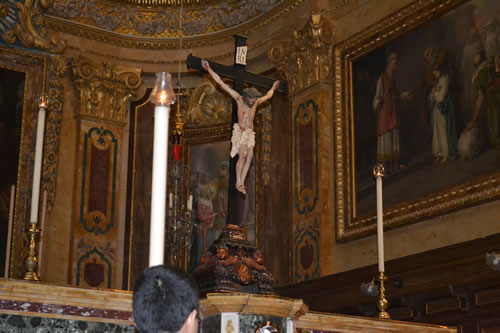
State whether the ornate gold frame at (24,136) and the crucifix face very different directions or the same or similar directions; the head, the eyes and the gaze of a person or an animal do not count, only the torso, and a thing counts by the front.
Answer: same or similar directions

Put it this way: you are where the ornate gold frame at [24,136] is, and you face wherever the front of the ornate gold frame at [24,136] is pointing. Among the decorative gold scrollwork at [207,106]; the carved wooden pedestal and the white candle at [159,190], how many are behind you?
0

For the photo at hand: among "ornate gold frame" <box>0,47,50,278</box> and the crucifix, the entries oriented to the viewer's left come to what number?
0

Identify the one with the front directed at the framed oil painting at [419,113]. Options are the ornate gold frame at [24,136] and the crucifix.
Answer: the ornate gold frame

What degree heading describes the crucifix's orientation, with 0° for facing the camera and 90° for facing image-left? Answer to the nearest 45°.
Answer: approximately 315°

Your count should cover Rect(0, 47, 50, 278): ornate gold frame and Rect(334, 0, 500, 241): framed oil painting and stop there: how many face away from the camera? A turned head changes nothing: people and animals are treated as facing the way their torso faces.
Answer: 0

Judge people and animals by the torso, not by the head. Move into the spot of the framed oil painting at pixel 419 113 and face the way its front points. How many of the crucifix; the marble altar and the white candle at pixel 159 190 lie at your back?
0

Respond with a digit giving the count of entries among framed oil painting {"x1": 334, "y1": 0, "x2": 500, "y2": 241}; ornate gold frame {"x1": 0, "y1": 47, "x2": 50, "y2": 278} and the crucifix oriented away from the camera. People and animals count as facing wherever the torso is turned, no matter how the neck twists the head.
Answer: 0

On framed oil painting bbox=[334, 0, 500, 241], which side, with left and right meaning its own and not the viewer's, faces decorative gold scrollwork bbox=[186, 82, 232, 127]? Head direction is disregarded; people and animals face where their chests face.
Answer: right

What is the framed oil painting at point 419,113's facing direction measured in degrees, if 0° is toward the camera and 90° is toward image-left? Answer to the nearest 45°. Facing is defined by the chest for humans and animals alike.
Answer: approximately 45°

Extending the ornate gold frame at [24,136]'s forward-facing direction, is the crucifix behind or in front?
in front

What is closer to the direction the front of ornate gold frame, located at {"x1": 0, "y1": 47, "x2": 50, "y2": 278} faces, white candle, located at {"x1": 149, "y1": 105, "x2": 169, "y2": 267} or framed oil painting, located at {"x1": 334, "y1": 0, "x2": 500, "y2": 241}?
the framed oil painting

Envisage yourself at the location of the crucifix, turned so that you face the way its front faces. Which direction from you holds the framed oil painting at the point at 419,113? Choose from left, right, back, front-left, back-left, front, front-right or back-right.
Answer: left

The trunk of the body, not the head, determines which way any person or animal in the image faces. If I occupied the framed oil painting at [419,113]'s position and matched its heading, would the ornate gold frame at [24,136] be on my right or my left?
on my right

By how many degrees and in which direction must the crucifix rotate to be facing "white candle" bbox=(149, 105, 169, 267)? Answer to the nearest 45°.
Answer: approximately 45° to its right
